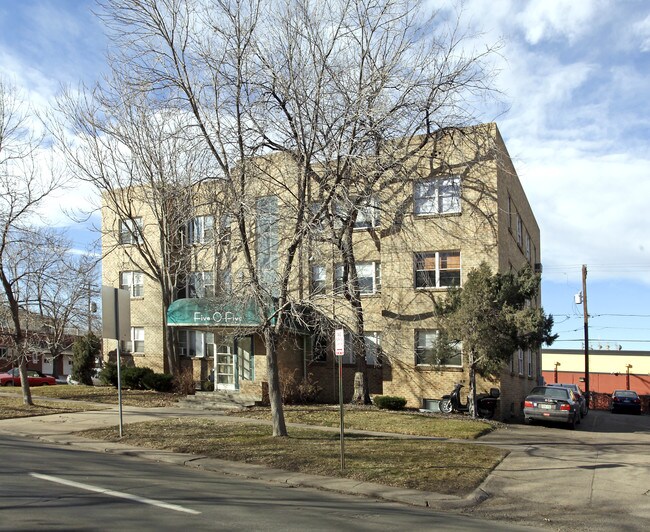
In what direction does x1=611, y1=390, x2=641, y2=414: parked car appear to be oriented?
away from the camera

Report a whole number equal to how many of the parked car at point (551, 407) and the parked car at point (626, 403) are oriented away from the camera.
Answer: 2

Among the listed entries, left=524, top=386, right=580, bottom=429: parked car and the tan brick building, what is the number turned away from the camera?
1

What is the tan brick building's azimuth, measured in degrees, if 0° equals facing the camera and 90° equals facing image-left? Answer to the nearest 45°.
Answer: approximately 45°

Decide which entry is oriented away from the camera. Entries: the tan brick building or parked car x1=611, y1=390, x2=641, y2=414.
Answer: the parked car

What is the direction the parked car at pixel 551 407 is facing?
away from the camera

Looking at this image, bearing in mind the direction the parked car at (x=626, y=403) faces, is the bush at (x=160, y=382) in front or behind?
behind

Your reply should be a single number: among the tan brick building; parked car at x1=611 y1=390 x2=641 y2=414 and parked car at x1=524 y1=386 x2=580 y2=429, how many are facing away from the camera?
2
